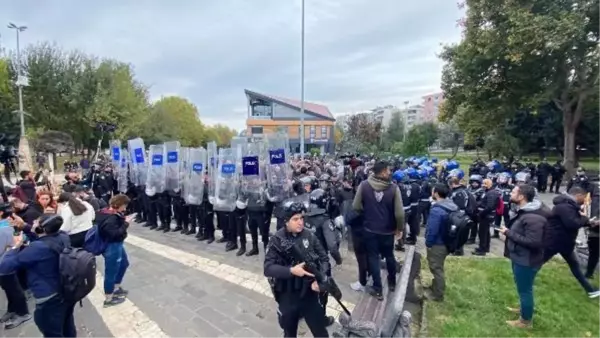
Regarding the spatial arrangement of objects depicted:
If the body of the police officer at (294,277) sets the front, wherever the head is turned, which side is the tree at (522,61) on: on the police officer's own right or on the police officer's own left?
on the police officer's own left

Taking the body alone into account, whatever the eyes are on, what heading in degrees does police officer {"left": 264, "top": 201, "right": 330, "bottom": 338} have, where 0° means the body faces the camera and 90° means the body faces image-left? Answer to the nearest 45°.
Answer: approximately 315°

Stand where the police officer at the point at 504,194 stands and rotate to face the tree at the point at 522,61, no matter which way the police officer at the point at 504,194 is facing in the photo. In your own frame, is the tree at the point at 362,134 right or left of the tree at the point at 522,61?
left

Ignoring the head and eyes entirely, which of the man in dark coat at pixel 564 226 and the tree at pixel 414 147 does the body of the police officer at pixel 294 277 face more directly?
the man in dark coat

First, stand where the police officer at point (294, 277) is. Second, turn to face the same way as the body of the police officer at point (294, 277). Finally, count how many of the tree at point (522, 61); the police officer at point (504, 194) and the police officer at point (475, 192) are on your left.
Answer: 3

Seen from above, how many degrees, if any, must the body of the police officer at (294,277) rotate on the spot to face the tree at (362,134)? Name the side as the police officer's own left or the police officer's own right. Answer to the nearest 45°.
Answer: approximately 135° to the police officer's own left

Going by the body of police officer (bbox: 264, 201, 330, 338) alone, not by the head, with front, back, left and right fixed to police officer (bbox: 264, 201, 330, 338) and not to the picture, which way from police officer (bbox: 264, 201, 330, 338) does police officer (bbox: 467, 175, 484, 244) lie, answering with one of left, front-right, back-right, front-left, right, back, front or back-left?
left

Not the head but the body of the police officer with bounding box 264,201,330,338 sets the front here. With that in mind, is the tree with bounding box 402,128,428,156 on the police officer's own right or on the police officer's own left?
on the police officer's own left

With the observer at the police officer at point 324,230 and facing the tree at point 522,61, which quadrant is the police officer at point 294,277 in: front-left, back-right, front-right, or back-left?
back-right
